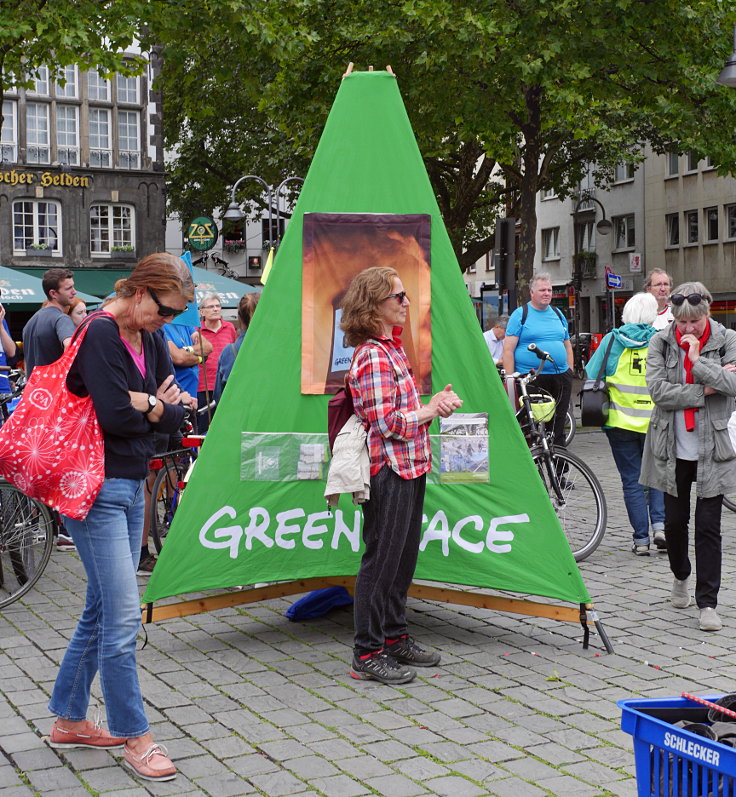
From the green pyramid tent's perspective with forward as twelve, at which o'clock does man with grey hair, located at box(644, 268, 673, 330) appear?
The man with grey hair is roughly at 7 o'clock from the green pyramid tent.

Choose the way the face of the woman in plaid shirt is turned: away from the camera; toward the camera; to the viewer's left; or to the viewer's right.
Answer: to the viewer's right

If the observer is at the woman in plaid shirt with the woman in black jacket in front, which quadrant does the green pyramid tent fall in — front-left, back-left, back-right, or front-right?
back-right

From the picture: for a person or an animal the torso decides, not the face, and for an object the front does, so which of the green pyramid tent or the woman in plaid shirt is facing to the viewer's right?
the woman in plaid shirt

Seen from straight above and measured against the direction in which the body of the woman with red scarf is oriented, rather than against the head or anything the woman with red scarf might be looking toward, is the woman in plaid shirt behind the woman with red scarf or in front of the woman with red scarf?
in front

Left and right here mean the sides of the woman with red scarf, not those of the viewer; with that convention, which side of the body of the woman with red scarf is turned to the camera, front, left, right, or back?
front

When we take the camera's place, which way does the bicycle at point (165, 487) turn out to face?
facing away from the viewer and to the right of the viewer

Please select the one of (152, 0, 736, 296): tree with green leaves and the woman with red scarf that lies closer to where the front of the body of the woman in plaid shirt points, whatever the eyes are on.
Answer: the woman with red scarf

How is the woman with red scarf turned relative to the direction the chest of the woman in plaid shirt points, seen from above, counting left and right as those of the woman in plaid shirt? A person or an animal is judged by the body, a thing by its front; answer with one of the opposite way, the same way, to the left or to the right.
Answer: to the right

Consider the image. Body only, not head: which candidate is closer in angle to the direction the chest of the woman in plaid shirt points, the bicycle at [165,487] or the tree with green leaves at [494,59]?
the tree with green leaves

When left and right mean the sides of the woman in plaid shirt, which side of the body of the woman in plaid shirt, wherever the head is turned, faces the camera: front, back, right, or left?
right

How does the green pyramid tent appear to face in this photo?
toward the camera
